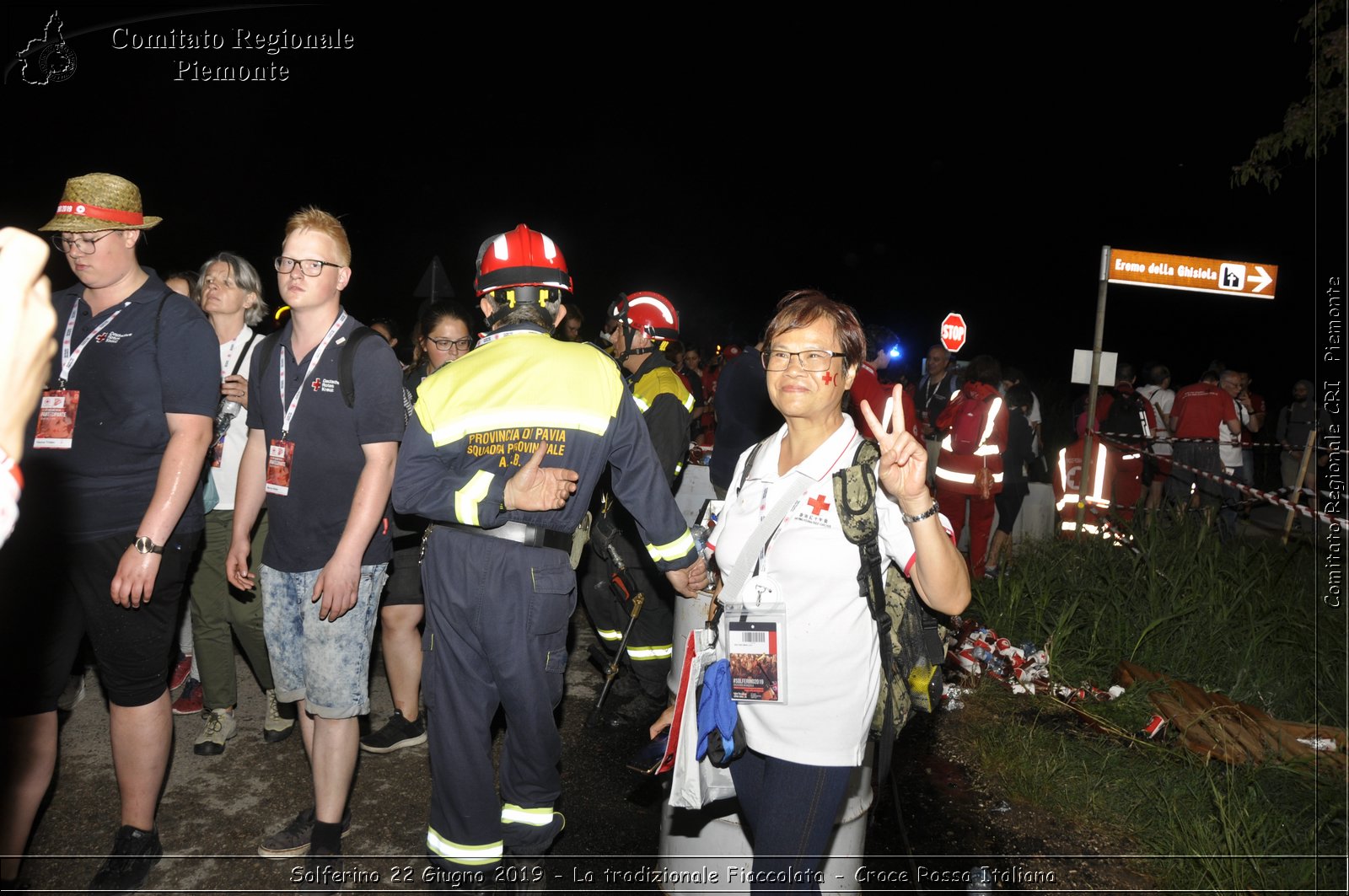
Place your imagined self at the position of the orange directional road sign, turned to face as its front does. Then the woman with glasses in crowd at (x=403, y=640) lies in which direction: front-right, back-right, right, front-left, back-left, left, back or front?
front-right

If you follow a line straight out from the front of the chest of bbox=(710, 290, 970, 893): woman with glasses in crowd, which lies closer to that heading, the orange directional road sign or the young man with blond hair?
the young man with blond hair

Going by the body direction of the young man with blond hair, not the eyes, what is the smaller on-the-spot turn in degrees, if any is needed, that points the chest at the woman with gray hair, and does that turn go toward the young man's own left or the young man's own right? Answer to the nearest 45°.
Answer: approximately 135° to the young man's own right

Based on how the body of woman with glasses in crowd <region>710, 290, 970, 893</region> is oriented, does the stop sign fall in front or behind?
behind

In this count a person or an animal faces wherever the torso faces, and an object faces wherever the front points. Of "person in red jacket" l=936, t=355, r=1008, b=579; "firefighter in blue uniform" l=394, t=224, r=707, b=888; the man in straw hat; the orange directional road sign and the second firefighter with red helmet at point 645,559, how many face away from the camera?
2

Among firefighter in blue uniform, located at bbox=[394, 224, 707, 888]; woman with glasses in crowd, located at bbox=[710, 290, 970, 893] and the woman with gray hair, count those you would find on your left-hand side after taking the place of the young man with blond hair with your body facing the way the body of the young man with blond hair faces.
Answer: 2

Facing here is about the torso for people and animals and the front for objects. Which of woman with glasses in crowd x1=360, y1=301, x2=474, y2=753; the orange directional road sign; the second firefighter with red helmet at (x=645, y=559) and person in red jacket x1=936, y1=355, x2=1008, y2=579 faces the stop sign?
the person in red jacket

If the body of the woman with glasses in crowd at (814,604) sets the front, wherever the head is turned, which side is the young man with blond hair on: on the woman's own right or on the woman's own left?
on the woman's own right

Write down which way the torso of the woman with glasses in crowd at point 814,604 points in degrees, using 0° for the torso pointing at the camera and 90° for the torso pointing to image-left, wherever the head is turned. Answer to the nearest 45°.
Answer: approximately 45°

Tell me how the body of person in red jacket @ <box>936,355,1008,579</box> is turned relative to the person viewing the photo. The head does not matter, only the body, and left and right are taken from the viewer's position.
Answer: facing away from the viewer

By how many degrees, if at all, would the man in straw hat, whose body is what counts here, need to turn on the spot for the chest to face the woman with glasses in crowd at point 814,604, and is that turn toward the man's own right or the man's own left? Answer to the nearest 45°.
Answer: approximately 90° to the man's own left

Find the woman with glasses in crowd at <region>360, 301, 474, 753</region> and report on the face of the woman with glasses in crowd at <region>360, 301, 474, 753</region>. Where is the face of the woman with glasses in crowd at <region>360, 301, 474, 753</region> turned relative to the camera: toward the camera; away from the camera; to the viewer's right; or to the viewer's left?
toward the camera

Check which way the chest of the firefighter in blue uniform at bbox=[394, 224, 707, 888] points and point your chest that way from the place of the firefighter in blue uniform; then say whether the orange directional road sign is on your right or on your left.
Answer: on your right

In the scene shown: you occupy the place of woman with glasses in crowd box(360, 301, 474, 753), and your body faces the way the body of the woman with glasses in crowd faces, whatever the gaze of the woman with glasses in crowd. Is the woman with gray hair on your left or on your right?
on your right

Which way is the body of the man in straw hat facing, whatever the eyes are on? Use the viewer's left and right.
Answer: facing the viewer and to the left of the viewer

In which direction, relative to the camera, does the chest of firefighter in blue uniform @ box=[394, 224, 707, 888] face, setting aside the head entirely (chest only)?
away from the camera

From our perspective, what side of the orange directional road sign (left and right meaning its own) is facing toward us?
front

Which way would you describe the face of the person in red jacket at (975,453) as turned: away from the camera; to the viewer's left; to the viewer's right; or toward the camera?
away from the camera
